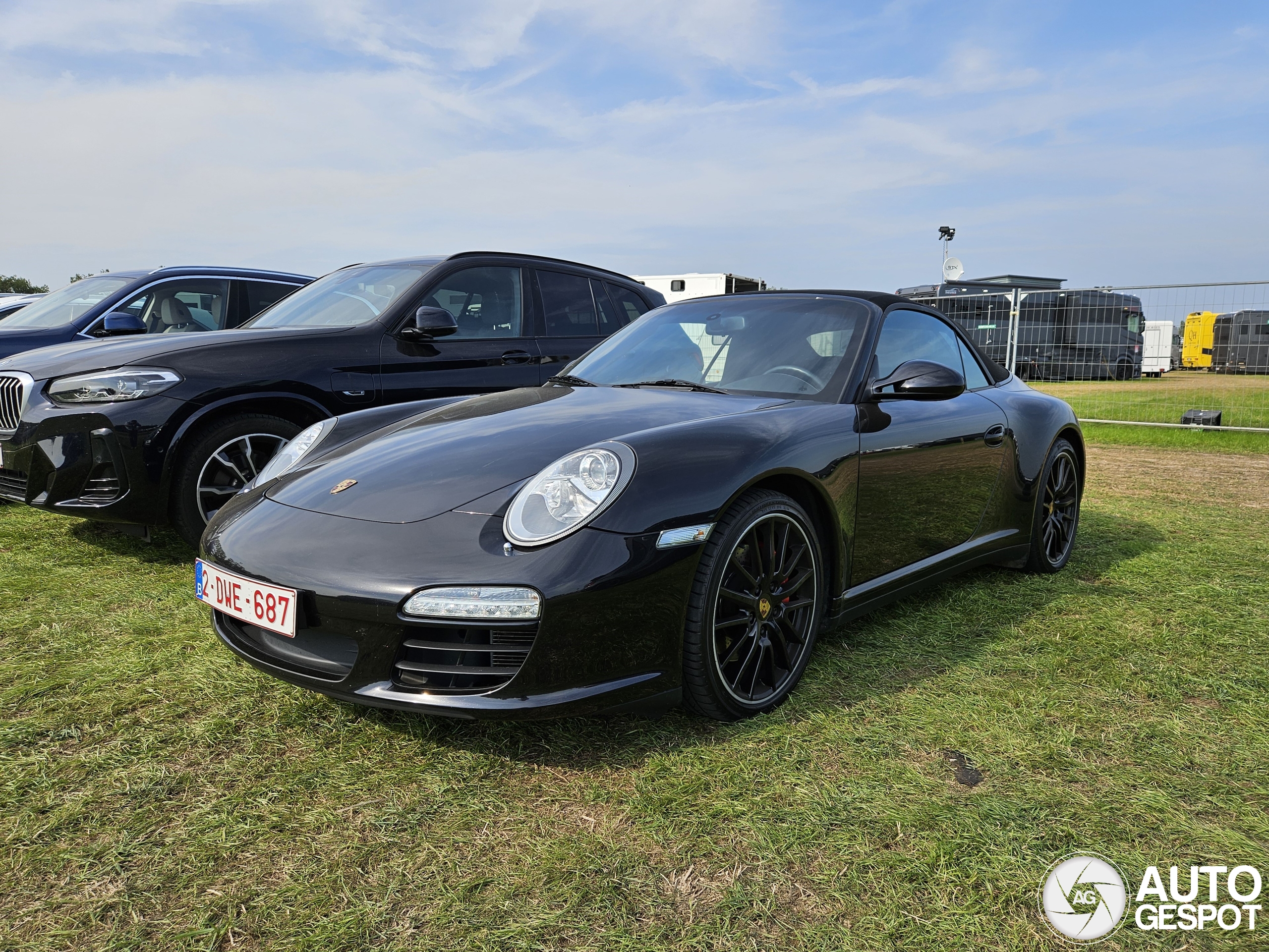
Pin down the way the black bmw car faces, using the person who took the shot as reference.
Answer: facing the viewer and to the left of the viewer

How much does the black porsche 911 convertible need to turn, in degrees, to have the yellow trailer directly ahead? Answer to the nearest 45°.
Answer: approximately 180°

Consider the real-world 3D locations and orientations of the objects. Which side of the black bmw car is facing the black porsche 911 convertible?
left

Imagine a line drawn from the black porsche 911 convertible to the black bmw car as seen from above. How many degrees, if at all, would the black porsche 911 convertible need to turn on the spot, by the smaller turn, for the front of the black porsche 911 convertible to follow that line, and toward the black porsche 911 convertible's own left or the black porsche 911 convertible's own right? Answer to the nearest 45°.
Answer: approximately 90° to the black porsche 911 convertible's own right

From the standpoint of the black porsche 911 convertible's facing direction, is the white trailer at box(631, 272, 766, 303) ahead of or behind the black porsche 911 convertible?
behind

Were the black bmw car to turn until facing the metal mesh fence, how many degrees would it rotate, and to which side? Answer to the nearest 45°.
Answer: approximately 180°

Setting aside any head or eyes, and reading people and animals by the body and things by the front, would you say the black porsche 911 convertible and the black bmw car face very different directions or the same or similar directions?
same or similar directions

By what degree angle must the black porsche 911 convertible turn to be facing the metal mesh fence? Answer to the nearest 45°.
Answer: approximately 180°

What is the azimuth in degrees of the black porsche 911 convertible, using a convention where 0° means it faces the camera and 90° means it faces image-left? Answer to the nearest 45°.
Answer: approximately 45°

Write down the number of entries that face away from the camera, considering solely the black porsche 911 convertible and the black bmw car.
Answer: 0
